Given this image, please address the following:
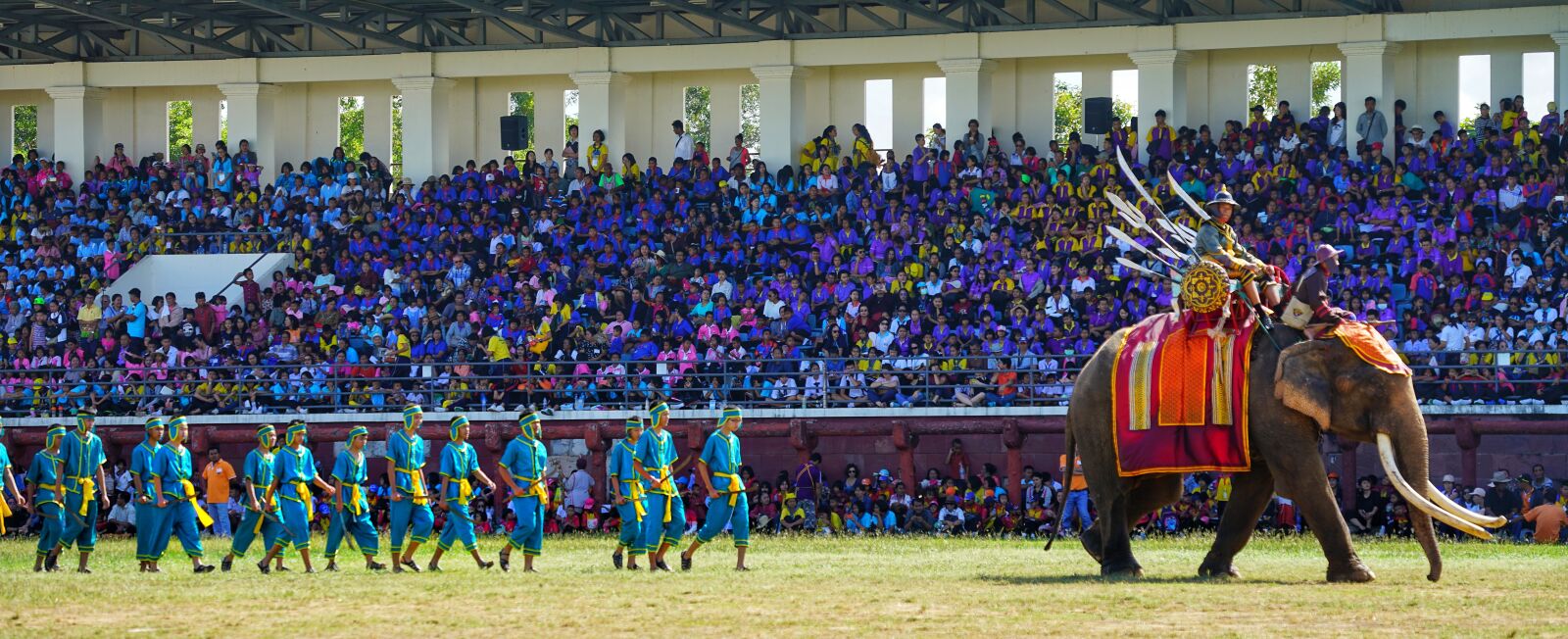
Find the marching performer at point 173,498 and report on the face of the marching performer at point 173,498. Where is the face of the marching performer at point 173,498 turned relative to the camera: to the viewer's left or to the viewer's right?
to the viewer's right

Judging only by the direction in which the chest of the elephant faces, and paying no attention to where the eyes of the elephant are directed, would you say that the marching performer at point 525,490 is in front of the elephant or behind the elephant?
behind

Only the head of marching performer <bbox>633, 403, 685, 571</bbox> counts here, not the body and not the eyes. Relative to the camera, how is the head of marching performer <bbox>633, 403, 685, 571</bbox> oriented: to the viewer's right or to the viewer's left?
to the viewer's right

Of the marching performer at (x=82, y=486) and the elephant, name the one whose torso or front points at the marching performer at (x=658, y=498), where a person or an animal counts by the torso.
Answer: the marching performer at (x=82, y=486)

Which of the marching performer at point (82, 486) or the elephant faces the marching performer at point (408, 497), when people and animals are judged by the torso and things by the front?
the marching performer at point (82, 486)

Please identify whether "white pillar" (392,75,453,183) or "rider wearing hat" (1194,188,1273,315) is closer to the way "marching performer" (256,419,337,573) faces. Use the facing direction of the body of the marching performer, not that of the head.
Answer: the rider wearing hat

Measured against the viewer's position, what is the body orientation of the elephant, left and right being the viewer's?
facing to the right of the viewer

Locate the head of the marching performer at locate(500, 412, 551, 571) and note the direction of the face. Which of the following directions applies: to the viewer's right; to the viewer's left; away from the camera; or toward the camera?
to the viewer's right

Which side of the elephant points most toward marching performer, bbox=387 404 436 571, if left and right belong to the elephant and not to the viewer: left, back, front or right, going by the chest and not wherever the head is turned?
back
